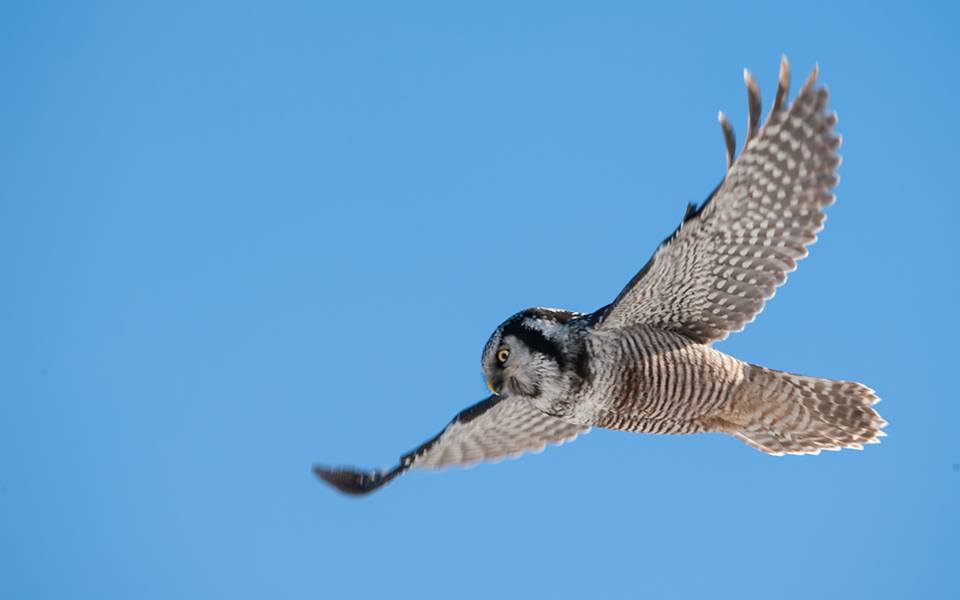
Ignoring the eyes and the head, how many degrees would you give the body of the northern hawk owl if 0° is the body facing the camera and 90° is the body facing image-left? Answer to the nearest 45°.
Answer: approximately 90°
